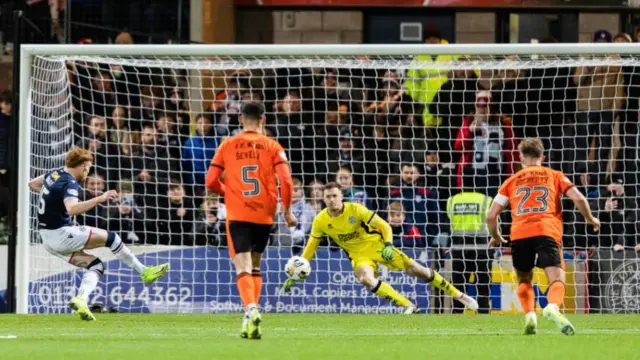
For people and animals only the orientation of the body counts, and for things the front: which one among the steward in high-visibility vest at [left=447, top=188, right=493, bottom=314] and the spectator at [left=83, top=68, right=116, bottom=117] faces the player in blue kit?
the spectator at [left=83, top=68, right=116, bottom=117]

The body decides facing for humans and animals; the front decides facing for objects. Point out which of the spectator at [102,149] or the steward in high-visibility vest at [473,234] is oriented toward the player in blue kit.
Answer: the spectator at [102,149]

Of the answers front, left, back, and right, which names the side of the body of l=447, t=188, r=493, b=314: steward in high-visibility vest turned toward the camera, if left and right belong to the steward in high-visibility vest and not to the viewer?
back

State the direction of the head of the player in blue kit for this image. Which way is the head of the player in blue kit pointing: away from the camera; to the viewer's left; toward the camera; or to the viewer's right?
to the viewer's right

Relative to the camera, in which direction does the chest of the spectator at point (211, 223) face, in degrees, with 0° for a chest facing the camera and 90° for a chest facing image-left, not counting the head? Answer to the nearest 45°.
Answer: approximately 0°

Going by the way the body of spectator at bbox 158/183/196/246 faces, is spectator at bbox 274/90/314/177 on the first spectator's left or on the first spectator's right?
on the first spectator's left
